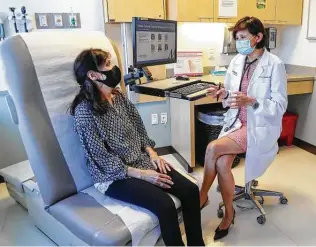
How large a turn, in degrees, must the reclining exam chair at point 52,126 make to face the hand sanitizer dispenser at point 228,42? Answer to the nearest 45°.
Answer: approximately 90° to its left

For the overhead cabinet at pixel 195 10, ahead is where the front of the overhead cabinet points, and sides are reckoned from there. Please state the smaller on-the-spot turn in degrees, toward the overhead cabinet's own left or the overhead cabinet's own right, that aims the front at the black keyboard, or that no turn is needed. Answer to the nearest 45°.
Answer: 0° — it already faces it

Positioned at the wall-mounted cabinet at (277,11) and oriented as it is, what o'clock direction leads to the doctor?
The doctor is roughly at 12 o'clock from the wall-mounted cabinet.

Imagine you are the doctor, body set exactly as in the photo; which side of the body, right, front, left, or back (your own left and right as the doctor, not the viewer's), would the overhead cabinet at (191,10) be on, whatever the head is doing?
right

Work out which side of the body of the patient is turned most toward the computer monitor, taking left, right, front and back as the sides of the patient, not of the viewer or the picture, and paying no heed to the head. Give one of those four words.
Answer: left
